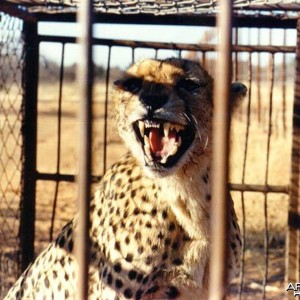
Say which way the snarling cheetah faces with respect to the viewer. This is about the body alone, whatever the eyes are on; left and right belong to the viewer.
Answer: facing the viewer and to the right of the viewer
